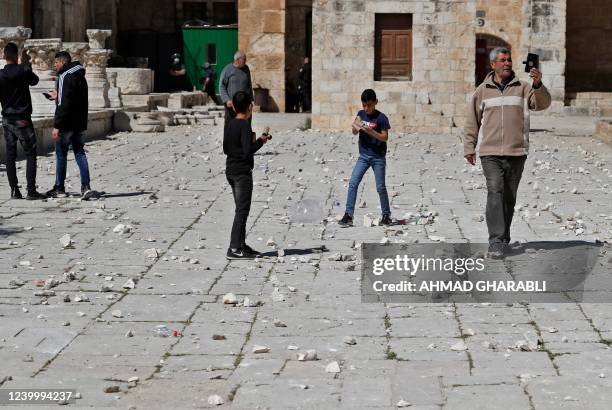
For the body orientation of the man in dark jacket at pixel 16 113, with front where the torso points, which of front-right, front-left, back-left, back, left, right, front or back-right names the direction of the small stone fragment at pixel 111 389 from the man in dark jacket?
back-right

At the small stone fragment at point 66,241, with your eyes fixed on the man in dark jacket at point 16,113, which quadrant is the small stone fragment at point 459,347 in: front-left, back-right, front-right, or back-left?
back-right

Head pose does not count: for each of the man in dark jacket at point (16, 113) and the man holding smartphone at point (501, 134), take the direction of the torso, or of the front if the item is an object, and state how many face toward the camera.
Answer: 1

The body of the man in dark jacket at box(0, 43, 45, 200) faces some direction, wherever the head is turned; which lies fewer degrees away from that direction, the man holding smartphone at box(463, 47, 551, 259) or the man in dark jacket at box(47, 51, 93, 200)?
the man in dark jacket

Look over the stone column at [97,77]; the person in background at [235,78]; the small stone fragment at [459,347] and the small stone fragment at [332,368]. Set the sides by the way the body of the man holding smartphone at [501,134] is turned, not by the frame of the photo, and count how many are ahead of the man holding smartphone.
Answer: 2

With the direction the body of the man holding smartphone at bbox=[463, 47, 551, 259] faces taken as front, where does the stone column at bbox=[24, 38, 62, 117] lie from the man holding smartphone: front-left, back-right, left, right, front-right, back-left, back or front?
back-right

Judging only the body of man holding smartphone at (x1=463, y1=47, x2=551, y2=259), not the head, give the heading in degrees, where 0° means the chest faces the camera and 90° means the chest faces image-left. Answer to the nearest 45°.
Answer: approximately 0°

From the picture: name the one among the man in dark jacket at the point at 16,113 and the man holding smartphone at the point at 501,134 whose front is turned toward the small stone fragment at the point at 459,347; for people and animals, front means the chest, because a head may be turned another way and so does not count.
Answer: the man holding smartphone

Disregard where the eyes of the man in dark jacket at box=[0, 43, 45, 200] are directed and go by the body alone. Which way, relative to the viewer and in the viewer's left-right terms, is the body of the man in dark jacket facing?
facing away from the viewer and to the right of the viewer

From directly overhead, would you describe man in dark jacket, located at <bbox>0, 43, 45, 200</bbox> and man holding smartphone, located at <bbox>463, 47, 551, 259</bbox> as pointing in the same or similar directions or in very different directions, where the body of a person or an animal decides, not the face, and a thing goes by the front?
very different directions

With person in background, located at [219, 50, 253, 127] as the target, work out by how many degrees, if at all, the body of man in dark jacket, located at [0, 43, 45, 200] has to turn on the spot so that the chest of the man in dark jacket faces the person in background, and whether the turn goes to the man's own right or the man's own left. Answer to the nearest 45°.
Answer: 0° — they already face them

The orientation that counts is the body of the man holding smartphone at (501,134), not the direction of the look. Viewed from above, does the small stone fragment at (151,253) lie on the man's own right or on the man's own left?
on the man's own right

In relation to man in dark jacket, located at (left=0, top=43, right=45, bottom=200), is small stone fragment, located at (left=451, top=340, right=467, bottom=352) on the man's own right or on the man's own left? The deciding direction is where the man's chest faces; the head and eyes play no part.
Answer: on the man's own right
